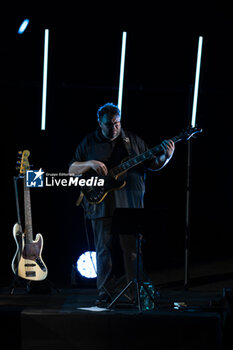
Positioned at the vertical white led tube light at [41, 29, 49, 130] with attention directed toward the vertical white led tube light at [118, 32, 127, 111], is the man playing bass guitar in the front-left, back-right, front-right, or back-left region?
front-right

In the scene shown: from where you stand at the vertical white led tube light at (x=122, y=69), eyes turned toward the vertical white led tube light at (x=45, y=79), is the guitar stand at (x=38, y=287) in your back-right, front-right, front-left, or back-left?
front-left

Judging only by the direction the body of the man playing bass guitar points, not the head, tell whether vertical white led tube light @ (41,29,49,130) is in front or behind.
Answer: behind

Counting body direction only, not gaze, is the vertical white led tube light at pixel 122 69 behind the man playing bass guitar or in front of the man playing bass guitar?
behind

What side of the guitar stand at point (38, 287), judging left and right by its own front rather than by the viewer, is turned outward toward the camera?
front

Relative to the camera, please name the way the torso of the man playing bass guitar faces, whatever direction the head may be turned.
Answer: toward the camera

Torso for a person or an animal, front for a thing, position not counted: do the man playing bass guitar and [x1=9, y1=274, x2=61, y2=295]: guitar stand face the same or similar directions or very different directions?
same or similar directions

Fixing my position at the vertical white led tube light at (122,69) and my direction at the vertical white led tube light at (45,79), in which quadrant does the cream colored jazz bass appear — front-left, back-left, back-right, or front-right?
front-left

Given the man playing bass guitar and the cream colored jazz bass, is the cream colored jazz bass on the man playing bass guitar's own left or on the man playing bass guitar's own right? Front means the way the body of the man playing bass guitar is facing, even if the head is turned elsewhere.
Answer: on the man playing bass guitar's own right

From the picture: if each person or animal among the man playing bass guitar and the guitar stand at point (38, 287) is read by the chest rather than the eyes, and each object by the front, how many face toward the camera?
2
